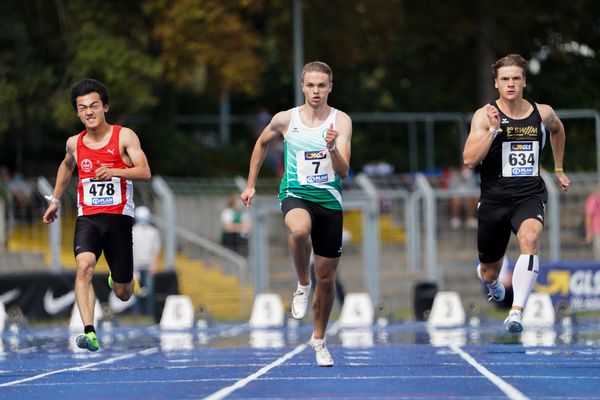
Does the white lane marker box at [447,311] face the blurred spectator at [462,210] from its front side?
no

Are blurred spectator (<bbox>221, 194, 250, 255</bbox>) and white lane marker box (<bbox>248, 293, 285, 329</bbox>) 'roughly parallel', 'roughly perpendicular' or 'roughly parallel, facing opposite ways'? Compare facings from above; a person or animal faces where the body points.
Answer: roughly parallel

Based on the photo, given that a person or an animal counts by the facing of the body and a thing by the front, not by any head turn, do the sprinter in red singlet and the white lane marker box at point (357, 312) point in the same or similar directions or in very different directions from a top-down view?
same or similar directions

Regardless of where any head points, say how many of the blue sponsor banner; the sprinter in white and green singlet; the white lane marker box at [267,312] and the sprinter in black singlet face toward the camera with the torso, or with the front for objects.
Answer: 4

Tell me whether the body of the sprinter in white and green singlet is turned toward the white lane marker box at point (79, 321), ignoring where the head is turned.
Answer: no

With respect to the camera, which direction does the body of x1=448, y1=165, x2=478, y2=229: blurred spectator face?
toward the camera

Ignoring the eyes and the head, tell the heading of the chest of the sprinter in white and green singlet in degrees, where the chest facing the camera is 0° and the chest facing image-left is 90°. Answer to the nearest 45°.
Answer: approximately 0°

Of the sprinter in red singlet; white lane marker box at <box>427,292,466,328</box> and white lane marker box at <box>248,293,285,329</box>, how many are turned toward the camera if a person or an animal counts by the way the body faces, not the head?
3

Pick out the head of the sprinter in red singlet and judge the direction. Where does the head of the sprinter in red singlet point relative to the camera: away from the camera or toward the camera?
toward the camera

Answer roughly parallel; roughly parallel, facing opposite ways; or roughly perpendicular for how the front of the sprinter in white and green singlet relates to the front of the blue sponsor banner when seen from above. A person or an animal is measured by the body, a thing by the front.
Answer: roughly parallel

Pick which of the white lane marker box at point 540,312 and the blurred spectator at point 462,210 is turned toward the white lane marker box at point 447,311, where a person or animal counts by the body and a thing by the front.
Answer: the blurred spectator

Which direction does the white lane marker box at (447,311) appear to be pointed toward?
toward the camera

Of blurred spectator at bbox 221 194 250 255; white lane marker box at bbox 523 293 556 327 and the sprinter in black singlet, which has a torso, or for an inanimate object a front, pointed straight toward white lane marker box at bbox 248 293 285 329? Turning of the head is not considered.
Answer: the blurred spectator

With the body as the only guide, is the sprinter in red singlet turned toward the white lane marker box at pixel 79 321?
no

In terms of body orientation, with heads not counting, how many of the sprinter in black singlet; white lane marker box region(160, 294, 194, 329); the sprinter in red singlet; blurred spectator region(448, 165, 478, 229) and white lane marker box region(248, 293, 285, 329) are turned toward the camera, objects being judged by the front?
5

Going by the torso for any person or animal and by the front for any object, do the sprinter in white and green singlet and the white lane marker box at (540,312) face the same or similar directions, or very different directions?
same or similar directions

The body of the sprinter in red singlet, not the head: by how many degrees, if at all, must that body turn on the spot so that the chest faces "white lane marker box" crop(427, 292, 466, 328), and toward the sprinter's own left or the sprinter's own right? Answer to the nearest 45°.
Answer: approximately 135° to the sprinter's own left

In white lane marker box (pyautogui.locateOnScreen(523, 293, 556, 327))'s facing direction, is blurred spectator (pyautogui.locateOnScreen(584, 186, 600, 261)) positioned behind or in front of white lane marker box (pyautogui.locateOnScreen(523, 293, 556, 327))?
behind
